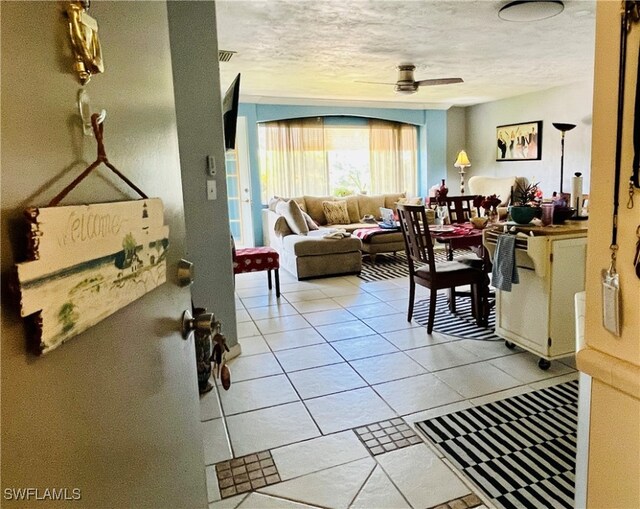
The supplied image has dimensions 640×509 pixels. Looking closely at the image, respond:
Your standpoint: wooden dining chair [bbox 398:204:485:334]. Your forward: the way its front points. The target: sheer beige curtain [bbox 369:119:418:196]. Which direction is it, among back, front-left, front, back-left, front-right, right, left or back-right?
front-left

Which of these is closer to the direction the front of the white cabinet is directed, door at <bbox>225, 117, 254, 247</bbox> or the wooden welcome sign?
the wooden welcome sign

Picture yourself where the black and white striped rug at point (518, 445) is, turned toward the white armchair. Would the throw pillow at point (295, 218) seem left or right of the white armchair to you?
left

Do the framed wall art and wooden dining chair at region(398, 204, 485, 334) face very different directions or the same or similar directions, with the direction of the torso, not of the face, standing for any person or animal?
very different directions

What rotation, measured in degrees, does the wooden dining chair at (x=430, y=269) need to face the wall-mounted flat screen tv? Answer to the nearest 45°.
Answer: approximately 135° to its left

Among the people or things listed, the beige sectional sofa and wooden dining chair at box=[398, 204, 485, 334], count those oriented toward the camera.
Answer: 1

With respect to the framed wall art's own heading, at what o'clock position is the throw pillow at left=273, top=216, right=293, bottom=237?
The throw pillow is roughly at 12 o'clock from the framed wall art.

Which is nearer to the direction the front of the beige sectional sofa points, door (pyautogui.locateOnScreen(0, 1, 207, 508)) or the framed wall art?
the door

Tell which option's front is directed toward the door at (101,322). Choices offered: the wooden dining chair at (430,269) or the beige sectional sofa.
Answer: the beige sectional sofa

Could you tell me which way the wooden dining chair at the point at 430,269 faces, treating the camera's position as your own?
facing away from the viewer and to the right of the viewer

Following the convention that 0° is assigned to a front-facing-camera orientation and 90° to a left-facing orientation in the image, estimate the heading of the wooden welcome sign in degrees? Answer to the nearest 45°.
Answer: approximately 315°

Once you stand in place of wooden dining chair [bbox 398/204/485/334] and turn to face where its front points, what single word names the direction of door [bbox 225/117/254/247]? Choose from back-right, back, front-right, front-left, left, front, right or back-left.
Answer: left

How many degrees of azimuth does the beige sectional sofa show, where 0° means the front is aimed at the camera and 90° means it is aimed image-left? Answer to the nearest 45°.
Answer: approximately 0°
